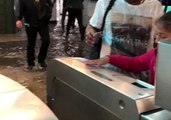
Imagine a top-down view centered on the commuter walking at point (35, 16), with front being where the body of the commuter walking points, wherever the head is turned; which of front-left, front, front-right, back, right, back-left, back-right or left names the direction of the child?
front

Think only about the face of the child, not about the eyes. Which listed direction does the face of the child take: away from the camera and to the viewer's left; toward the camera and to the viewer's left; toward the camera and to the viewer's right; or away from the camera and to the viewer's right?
toward the camera and to the viewer's left

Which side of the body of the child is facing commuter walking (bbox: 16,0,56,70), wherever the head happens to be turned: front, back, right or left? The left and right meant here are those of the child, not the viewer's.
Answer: right

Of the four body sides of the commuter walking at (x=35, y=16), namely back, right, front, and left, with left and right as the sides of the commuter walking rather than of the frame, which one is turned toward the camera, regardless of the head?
front

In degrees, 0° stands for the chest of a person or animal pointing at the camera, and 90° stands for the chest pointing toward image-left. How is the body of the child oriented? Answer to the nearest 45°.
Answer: approximately 45°

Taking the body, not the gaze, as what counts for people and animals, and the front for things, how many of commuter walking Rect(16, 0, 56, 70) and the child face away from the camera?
0

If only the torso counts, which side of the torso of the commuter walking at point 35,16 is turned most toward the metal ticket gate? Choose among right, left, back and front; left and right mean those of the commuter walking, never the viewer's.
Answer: front
